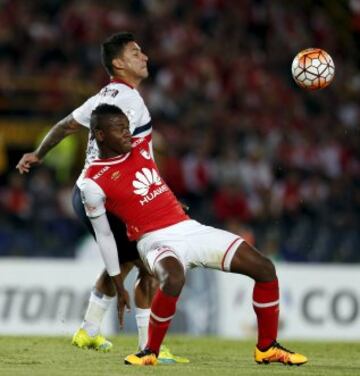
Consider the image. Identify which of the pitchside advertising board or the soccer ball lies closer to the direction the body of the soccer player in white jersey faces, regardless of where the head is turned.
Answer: the soccer ball

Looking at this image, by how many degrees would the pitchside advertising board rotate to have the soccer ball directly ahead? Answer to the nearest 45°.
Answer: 0° — it already faces it

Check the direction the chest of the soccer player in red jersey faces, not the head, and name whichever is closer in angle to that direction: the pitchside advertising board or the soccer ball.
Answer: the soccer ball

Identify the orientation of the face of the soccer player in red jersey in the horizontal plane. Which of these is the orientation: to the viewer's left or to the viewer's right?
to the viewer's right

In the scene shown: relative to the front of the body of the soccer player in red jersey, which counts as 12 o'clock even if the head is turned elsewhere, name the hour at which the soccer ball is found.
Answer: The soccer ball is roughly at 9 o'clock from the soccer player in red jersey.

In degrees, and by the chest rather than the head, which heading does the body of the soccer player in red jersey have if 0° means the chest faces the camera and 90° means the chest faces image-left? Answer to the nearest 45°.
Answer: approximately 315°

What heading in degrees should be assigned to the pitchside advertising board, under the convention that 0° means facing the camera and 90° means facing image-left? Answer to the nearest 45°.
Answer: approximately 0°
